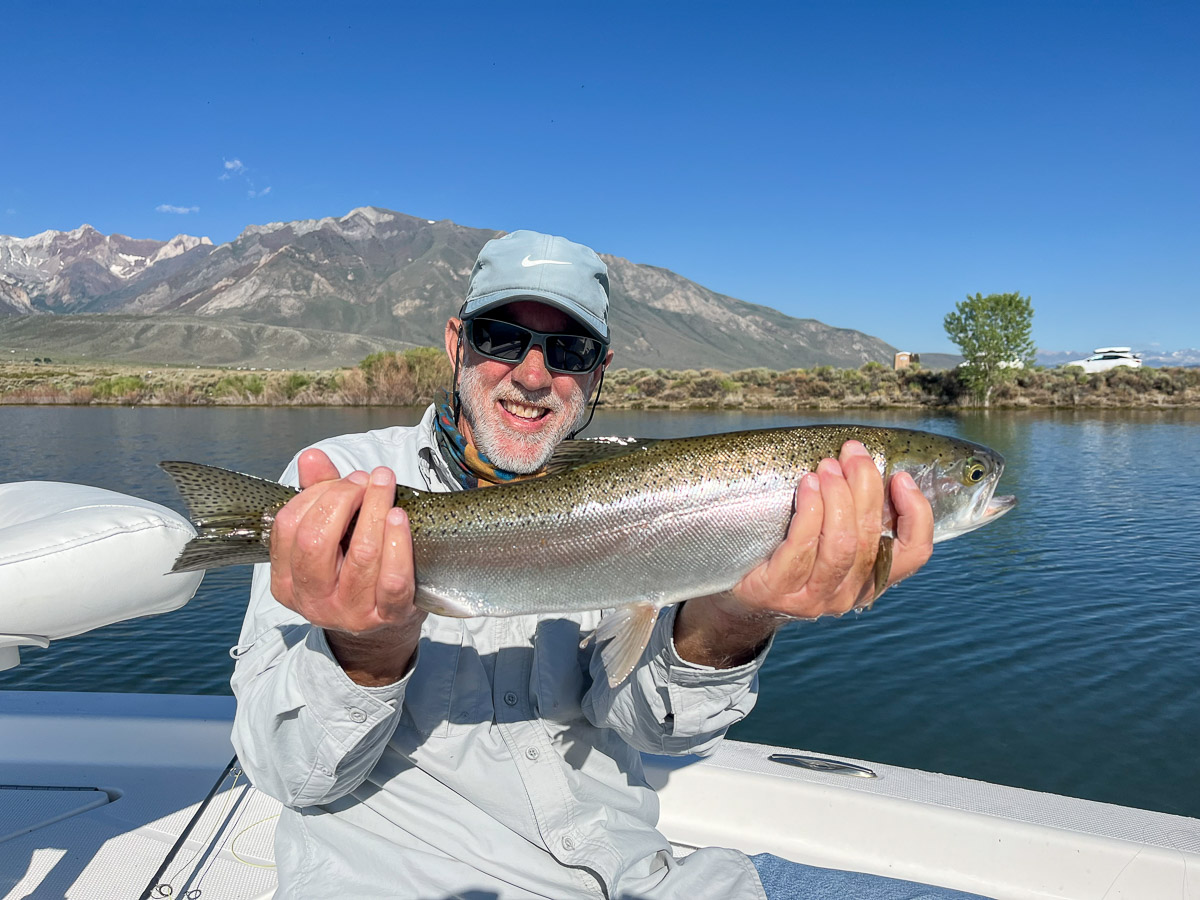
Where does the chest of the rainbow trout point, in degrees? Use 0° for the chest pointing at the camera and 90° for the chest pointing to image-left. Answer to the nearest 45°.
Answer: approximately 270°
